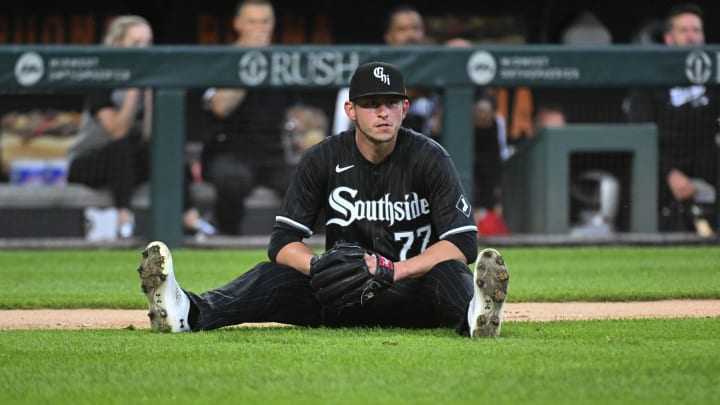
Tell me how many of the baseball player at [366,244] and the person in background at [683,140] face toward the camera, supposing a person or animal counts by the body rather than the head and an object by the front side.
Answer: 2

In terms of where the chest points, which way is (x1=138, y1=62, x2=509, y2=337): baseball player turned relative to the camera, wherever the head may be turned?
toward the camera

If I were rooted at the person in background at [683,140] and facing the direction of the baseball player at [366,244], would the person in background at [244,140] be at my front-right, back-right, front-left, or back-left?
front-right

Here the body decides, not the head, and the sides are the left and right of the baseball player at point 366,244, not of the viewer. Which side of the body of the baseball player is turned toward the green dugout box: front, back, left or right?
back

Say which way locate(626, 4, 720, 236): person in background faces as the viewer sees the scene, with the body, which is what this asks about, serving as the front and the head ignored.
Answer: toward the camera

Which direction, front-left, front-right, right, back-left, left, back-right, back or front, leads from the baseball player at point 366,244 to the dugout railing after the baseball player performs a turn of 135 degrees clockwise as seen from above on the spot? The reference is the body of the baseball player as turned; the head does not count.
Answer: front-right

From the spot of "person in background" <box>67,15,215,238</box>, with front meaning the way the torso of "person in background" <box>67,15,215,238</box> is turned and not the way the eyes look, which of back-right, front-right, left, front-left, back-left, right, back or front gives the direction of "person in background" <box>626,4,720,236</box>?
front-left

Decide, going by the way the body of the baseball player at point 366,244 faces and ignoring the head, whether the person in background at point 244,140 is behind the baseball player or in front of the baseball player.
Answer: behind

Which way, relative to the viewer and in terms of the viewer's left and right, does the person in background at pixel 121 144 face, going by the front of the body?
facing the viewer and to the right of the viewer

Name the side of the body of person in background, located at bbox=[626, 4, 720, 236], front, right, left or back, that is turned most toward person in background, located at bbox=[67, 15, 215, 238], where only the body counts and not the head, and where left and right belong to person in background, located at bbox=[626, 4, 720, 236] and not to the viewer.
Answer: right
